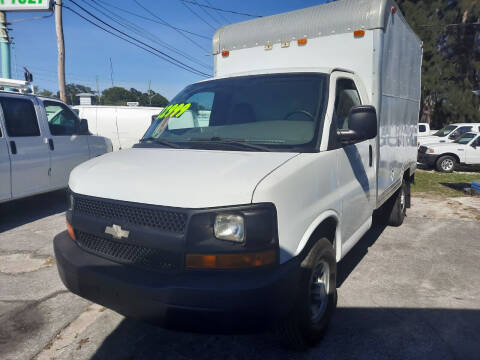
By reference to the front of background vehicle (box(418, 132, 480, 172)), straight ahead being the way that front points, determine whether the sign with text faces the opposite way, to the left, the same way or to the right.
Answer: to the left

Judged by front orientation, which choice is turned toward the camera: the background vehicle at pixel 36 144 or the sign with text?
the sign with text

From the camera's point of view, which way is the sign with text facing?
toward the camera

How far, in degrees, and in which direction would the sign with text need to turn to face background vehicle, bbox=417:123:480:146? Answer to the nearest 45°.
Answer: approximately 90° to its left

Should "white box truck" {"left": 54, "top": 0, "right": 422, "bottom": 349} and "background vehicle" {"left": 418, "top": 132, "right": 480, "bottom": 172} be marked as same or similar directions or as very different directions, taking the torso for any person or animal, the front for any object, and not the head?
same or similar directions

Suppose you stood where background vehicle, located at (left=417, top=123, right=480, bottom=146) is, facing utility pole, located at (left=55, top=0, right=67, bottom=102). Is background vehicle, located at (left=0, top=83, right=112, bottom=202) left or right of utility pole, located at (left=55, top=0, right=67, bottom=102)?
left

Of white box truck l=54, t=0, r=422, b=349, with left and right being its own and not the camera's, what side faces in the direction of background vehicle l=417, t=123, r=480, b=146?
back

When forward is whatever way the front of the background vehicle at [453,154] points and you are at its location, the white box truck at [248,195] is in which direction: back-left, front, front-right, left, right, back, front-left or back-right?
front-left

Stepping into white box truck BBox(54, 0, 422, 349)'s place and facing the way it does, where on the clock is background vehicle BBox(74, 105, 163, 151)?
The background vehicle is roughly at 4 o'clock from the white box truck.

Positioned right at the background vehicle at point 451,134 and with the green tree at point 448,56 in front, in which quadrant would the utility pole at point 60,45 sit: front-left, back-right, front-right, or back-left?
back-left

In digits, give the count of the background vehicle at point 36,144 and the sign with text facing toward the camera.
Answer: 1

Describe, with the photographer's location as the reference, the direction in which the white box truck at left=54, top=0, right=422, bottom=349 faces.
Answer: facing the viewer and to the left of the viewer

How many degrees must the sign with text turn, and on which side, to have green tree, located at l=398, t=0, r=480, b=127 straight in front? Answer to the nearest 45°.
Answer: approximately 90° to its left

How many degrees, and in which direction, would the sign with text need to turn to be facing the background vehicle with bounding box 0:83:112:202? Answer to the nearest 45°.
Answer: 0° — it already faces it

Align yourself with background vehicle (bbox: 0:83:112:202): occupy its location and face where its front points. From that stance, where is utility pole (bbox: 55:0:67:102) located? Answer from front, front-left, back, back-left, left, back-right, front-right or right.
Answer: front-left
